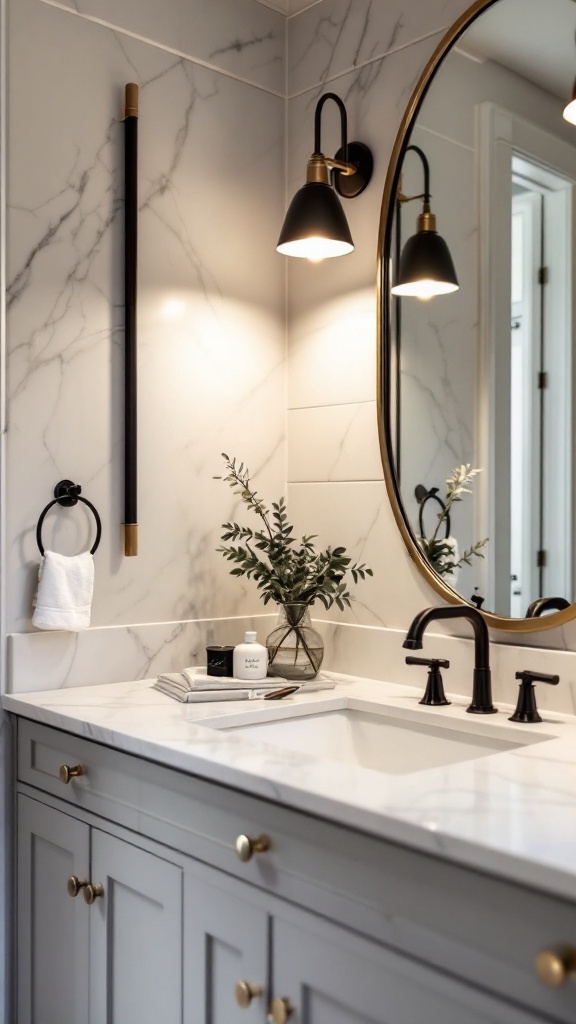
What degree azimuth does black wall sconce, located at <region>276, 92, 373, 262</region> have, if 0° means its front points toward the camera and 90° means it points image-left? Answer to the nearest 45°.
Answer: approximately 45°

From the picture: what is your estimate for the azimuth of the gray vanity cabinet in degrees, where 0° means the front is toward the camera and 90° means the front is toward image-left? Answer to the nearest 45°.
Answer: approximately 45°

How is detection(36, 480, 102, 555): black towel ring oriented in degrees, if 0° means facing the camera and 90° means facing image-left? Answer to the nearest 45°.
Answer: approximately 315°

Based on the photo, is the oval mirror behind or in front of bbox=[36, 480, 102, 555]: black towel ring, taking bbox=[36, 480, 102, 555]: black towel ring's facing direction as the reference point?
in front

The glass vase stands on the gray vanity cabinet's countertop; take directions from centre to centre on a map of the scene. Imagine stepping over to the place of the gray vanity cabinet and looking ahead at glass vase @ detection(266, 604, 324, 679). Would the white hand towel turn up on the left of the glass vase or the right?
left
